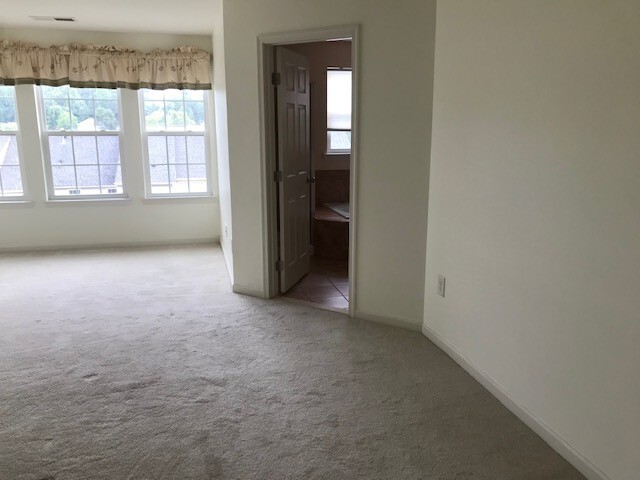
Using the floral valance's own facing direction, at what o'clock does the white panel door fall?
The white panel door is roughly at 11 o'clock from the floral valance.

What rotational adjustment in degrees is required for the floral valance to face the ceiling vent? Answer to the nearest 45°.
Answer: approximately 45° to its right

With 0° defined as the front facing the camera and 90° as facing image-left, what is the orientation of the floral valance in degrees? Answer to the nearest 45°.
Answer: approximately 0°
